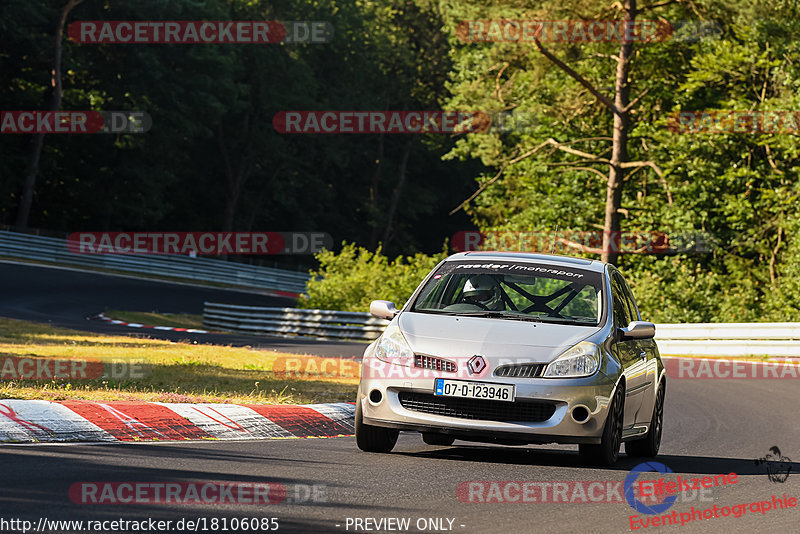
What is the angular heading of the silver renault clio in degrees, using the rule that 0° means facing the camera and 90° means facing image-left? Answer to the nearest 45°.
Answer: approximately 0°

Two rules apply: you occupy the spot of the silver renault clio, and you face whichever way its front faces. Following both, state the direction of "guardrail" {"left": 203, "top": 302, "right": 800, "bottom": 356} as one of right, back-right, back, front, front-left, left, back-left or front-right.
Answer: back

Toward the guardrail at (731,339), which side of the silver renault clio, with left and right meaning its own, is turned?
back

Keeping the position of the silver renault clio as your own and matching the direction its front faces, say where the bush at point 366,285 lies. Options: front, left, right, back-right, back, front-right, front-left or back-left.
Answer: back
